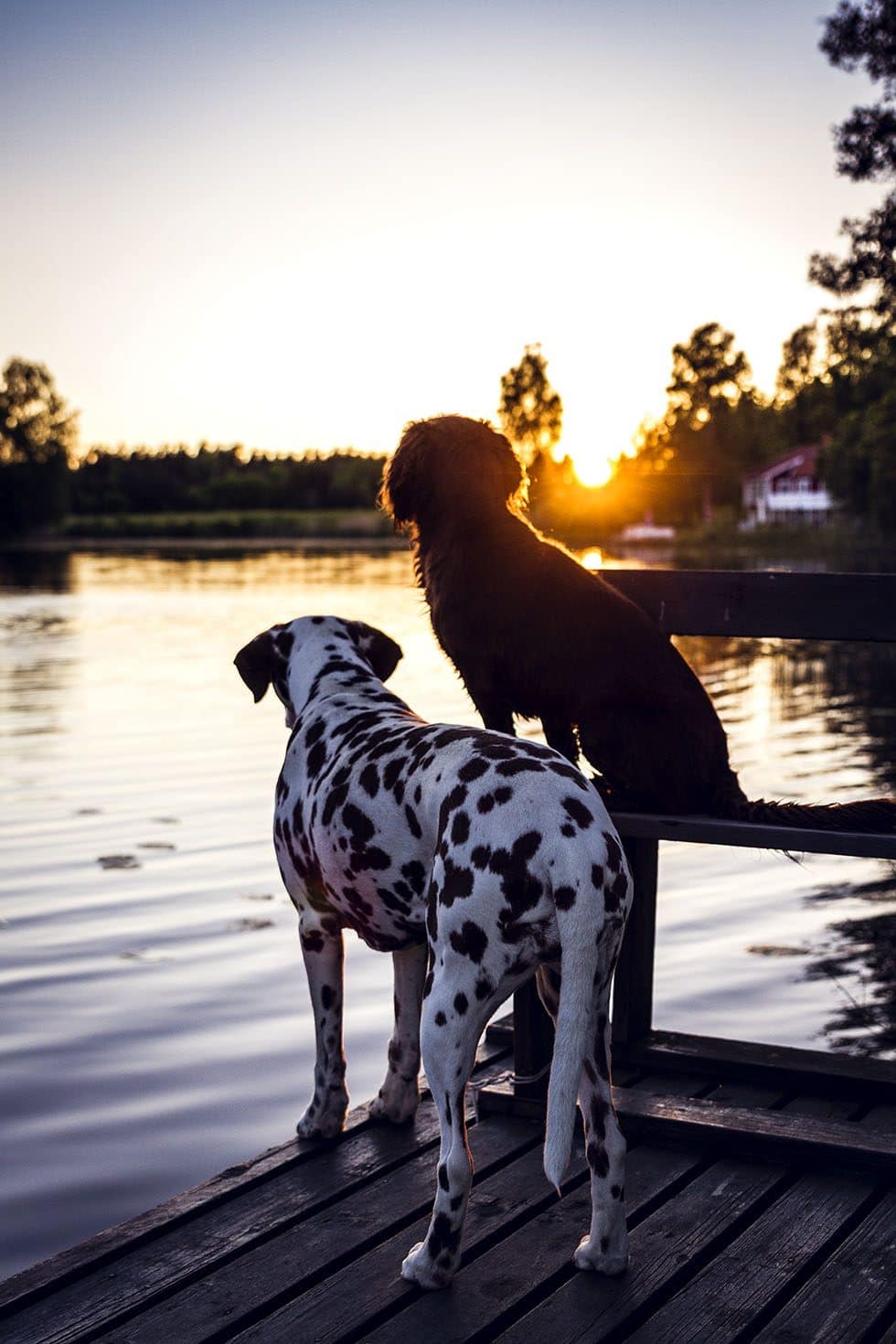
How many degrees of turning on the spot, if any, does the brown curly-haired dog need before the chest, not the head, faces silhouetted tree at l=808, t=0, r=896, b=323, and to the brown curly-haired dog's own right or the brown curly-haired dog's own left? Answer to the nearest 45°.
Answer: approximately 45° to the brown curly-haired dog's own right

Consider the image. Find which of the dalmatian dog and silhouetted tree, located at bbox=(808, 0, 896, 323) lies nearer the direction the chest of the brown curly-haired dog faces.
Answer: the silhouetted tree

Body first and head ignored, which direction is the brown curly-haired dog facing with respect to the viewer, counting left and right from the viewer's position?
facing away from the viewer and to the left of the viewer

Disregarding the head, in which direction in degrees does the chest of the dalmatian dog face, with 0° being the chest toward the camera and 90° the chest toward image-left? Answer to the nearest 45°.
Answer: approximately 135°

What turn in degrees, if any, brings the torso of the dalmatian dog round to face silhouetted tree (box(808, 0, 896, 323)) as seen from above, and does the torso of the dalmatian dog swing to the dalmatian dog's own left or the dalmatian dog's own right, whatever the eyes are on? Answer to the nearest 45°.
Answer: approximately 45° to the dalmatian dog's own right

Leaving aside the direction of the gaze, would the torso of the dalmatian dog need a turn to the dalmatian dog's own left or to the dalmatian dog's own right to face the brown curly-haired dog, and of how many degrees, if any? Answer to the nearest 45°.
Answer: approximately 45° to the dalmatian dog's own right

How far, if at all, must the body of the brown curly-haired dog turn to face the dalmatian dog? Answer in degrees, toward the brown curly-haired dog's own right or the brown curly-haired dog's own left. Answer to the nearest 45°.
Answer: approximately 135° to the brown curly-haired dog's own left
